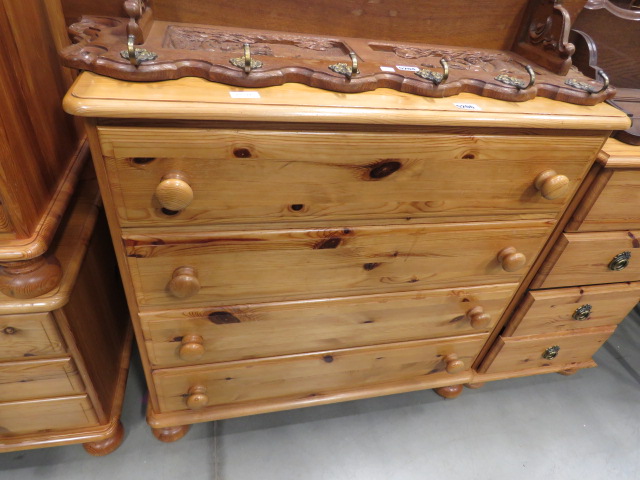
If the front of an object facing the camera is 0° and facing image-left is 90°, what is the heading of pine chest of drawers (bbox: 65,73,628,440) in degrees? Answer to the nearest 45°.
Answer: approximately 0°
